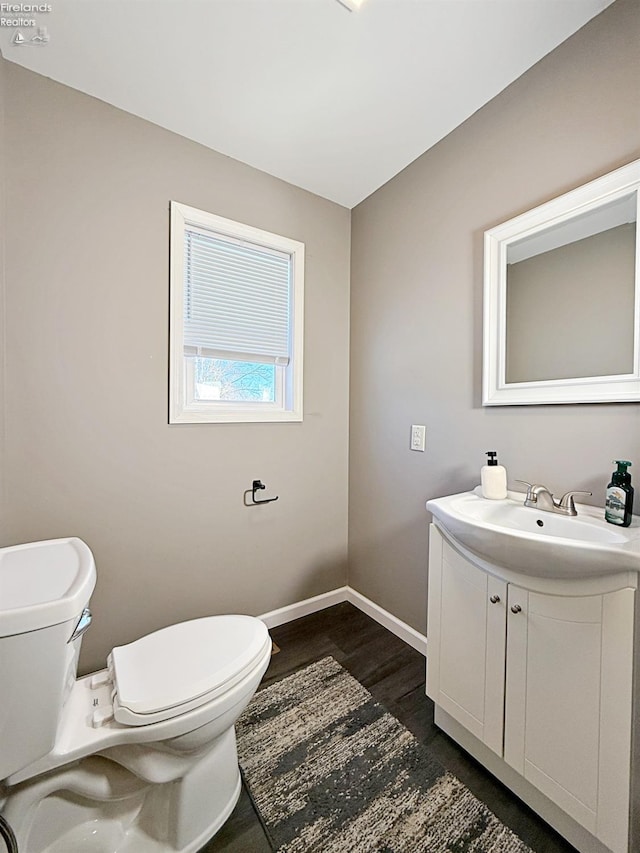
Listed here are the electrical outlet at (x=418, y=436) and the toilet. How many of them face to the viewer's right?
1

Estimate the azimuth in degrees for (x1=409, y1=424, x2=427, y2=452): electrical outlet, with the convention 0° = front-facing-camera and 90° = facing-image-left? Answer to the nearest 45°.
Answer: approximately 45°

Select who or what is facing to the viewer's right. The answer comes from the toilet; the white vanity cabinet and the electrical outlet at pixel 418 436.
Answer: the toilet

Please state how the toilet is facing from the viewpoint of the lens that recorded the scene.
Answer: facing to the right of the viewer

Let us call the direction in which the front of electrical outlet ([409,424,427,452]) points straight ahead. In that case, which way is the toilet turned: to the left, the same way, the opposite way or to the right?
the opposite way

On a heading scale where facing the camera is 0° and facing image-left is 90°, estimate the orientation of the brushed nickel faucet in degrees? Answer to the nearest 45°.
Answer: approximately 45°

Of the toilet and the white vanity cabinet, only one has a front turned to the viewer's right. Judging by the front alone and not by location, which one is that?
the toilet

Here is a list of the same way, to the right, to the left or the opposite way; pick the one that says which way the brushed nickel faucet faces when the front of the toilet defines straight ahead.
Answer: the opposite way

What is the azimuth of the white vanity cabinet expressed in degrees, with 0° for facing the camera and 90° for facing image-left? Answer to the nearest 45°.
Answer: approximately 45°

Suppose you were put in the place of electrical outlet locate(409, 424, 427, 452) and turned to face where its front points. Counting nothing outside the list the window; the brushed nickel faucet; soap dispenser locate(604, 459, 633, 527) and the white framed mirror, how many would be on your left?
3

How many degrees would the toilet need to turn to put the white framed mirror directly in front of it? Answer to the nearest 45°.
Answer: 0° — it already faces it
